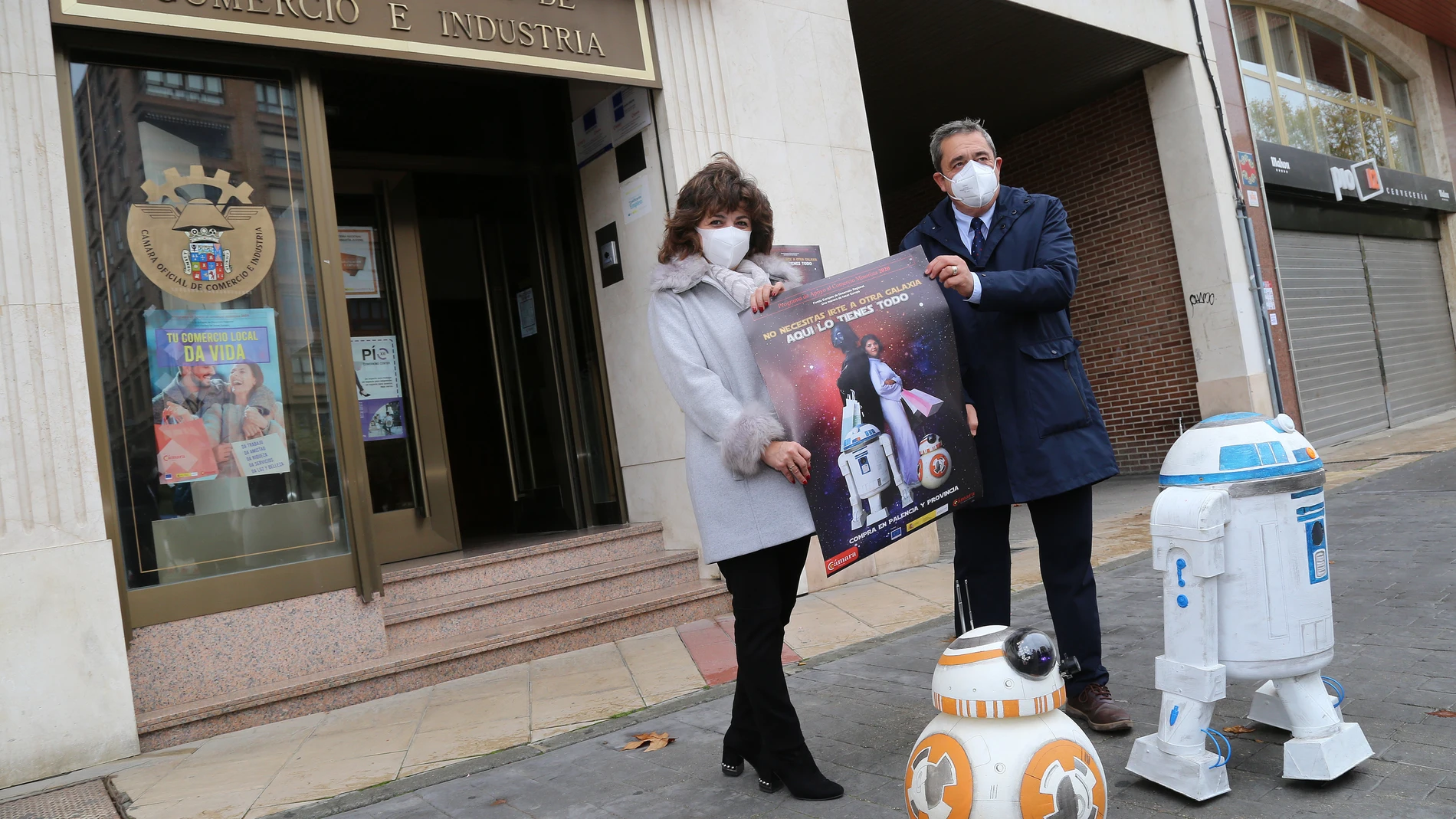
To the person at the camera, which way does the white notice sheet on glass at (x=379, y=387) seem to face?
facing the viewer

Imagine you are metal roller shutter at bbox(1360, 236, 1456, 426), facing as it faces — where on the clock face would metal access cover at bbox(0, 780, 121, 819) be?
The metal access cover is roughly at 2 o'clock from the metal roller shutter.

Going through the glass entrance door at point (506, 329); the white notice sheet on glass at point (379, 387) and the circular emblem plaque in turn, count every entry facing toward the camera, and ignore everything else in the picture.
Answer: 3

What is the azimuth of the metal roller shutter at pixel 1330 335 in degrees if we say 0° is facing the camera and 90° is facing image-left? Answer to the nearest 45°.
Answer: approximately 315°

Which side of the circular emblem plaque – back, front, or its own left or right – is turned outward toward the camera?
front

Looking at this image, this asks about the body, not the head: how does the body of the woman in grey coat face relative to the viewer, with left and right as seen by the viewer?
facing the viewer and to the right of the viewer

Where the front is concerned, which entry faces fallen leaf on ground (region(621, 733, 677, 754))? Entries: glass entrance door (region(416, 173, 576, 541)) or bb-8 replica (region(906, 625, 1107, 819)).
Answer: the glass entrance door

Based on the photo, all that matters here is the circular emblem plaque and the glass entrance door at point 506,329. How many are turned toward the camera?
2

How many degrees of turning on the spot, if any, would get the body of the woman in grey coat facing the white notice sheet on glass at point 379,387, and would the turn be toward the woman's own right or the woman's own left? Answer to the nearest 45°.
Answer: approximately 180°

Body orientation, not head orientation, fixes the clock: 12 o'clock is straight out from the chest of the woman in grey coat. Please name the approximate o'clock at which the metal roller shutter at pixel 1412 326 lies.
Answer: The metal roller shutter is roughly at 9 o'clock from the woman in grey coat.

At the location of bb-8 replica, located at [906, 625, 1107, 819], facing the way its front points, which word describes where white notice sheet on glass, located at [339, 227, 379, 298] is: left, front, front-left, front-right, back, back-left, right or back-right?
back

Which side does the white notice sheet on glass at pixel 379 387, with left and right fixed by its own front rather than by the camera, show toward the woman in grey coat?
front

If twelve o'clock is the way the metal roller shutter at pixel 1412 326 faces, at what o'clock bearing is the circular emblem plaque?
The circular emblem plaque is roughly at 2 o'clock from the metal roller shutter.
